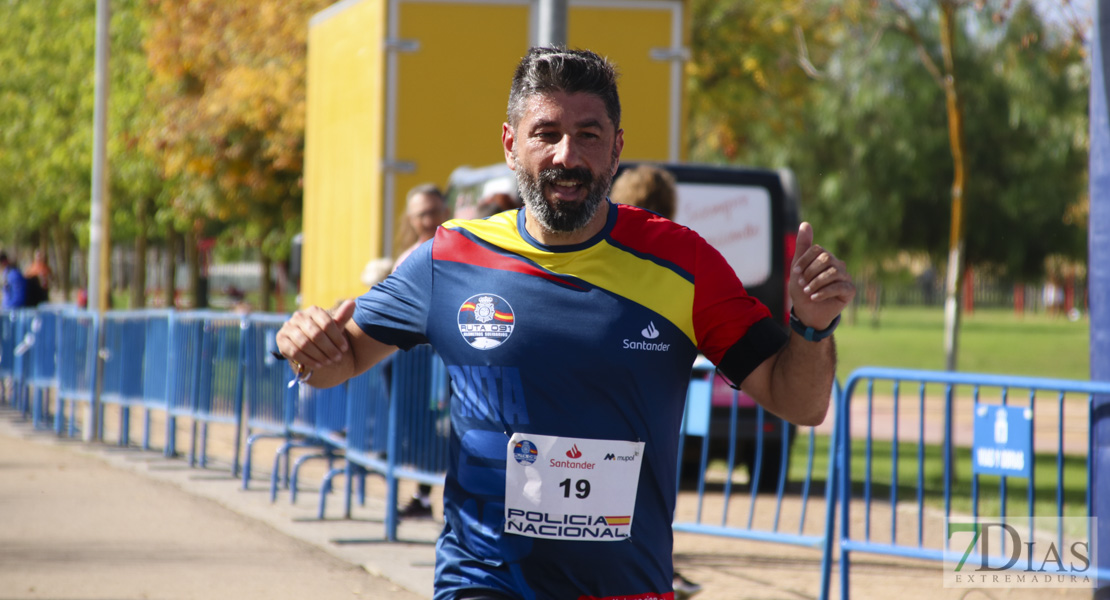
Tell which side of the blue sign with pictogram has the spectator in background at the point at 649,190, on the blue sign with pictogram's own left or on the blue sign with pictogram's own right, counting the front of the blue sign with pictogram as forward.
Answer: on the blue sign with pictogram's own right

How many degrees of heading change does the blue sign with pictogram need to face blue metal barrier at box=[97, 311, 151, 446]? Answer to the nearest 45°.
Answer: approximately 135° to its right

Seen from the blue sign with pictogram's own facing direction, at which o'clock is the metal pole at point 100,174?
The metal pole is roughly at 4 o'clock from the blue sign with pictogram.

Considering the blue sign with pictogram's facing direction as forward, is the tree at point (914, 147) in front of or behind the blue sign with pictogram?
behind
